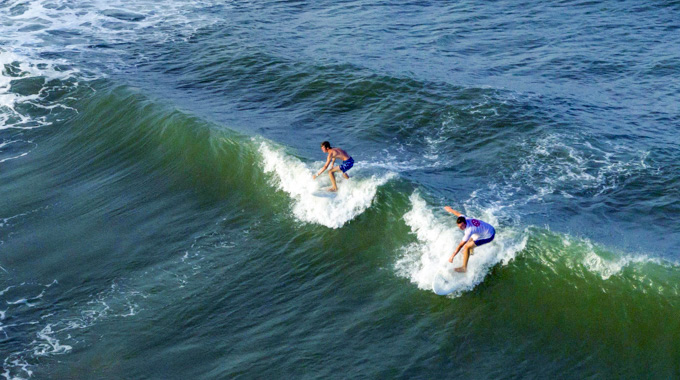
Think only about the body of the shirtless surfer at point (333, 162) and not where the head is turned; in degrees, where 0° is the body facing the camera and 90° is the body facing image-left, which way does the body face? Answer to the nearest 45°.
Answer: approximately 90°
